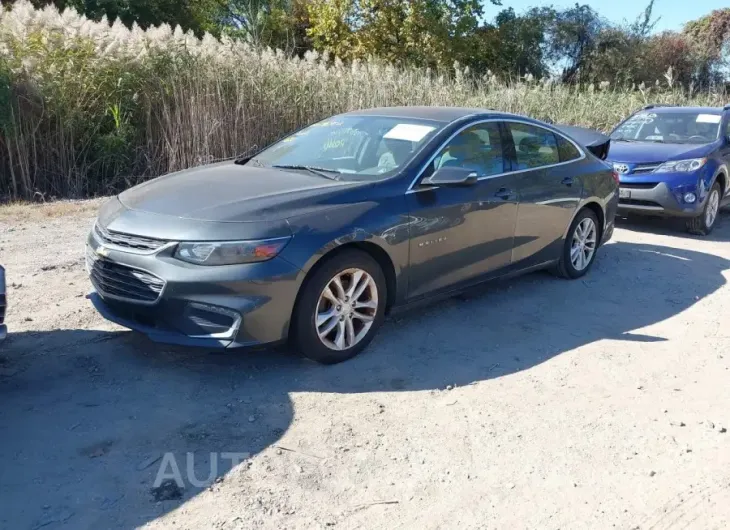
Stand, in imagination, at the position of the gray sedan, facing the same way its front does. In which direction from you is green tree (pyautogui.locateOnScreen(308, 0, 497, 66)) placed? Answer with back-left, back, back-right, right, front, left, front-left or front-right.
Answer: back-right

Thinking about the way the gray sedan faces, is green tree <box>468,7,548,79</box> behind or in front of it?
behind

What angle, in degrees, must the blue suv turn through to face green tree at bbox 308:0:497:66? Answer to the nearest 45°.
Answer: approximately 90° to its right

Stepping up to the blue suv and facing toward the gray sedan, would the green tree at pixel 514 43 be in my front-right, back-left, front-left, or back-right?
back-right

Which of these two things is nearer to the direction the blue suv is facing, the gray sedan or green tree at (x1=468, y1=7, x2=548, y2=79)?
the gray sedan

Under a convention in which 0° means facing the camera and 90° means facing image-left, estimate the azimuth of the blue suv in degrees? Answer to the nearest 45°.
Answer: approximately 45°

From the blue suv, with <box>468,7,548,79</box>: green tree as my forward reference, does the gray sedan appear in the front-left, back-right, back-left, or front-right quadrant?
back-left

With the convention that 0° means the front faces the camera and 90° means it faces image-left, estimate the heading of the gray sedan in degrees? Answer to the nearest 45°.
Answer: approximately 45°

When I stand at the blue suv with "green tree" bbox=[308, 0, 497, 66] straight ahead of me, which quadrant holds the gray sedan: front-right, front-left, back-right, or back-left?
back-left
